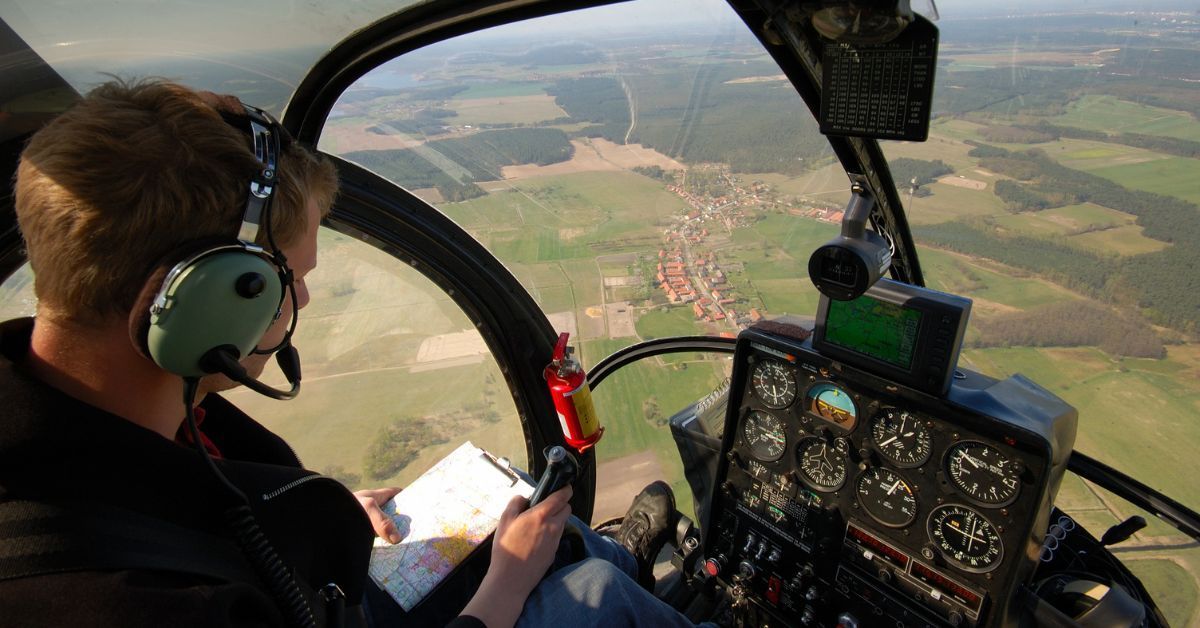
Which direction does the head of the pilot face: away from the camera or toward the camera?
away from the camera

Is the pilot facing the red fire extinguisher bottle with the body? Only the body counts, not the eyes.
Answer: yes

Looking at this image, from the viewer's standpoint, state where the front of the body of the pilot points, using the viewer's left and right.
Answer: facing away from the viewer and to the right of the viewer
